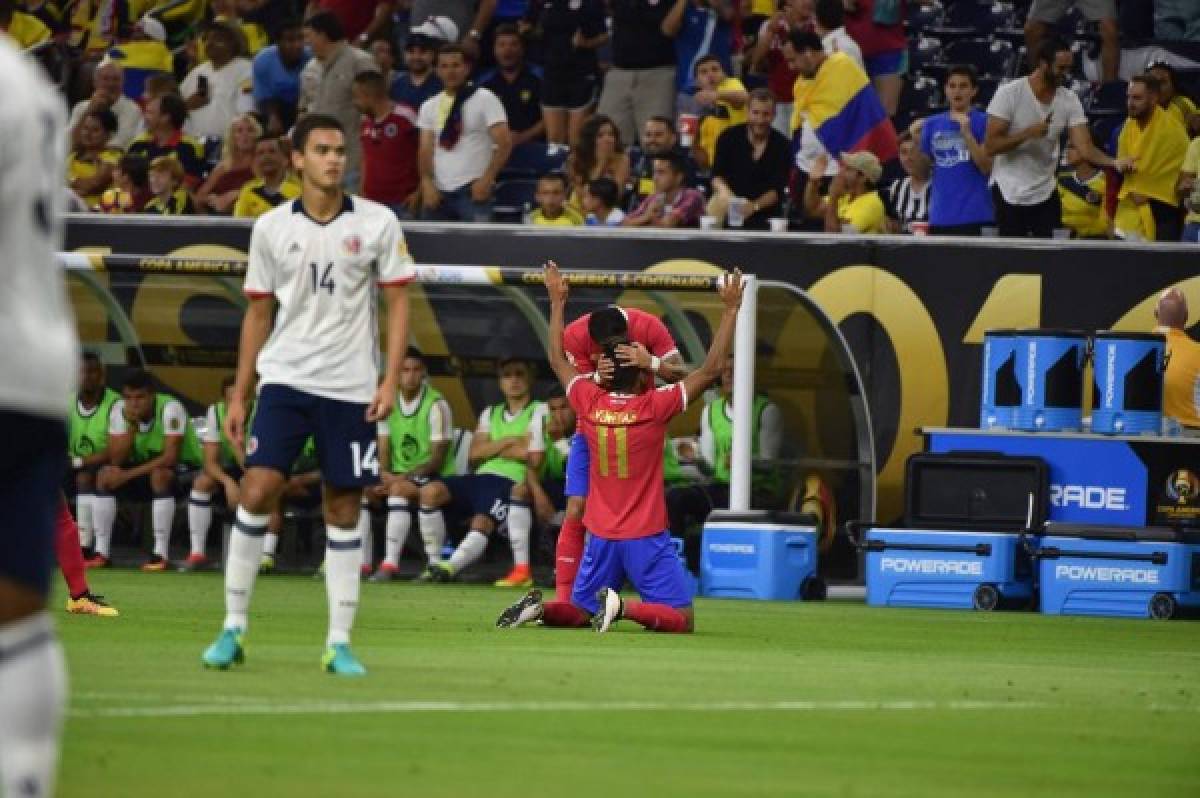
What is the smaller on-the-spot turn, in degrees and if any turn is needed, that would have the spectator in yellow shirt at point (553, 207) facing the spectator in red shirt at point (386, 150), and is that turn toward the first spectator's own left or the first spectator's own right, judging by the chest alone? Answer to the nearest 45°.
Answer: approximately 135° to the first spectator's own right

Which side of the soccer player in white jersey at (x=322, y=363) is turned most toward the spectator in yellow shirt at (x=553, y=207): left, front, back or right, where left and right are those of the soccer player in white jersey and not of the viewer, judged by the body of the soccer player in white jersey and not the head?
back

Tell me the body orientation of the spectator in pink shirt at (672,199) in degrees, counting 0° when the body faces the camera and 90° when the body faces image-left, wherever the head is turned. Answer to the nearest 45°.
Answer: approximately 45°

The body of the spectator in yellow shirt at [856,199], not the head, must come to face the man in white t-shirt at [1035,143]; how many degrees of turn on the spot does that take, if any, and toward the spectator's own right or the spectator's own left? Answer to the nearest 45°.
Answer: approximately 135° to the spectator's own left

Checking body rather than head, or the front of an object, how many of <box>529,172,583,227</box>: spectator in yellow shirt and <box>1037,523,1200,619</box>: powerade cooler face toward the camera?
2

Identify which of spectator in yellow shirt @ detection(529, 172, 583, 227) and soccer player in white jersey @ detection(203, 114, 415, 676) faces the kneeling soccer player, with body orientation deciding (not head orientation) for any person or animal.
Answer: the spectator in yellow shirt

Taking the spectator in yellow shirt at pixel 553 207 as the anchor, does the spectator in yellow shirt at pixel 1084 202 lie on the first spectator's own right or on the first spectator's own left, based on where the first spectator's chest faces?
on the first spectator's own left

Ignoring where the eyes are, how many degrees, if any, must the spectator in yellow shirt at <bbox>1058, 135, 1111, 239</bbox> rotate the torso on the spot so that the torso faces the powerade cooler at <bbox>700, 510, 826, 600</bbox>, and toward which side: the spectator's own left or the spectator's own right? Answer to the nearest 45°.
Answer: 0° — they already face it

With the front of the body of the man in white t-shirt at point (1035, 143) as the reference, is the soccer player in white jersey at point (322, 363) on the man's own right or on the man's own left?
on the man's own right

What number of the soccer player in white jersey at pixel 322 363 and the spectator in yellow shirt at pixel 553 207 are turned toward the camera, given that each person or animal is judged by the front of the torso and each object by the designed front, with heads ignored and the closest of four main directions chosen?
2

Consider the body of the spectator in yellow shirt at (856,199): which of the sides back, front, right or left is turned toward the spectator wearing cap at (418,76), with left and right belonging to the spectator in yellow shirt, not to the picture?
right
